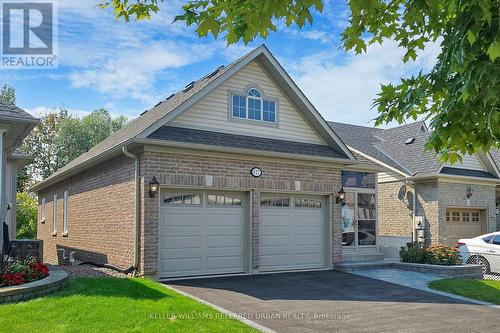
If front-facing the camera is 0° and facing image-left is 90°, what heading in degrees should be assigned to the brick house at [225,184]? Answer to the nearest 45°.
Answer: approximately 315°

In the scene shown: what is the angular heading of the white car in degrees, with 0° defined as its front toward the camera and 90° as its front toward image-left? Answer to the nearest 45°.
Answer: approximately 270°

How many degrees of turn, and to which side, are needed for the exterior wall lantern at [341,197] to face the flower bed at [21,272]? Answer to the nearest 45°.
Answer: approximately 90° to its right

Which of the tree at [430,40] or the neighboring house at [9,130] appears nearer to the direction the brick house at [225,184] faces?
the tree

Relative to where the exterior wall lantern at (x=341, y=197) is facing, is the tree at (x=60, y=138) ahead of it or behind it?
behind

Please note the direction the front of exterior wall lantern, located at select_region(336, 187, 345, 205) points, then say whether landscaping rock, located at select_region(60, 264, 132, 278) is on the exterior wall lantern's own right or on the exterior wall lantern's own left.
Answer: on the exterior wall lantern's own right

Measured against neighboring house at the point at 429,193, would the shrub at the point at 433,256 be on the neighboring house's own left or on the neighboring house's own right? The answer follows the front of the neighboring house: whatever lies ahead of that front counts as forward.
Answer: on the neighboring house's own right
